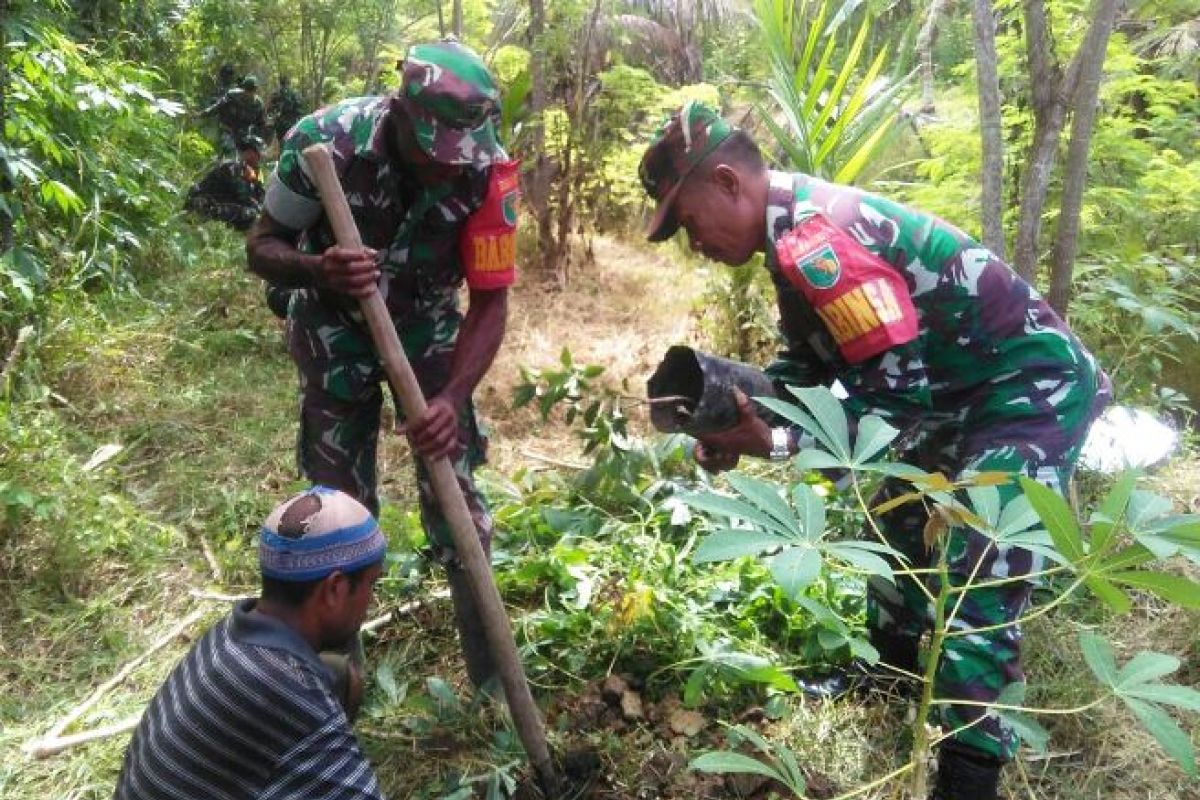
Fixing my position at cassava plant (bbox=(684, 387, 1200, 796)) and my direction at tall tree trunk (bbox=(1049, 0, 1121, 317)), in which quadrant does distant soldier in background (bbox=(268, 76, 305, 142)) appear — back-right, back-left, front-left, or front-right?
front-left

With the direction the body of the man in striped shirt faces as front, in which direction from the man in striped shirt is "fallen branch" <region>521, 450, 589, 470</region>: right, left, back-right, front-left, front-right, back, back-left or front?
front

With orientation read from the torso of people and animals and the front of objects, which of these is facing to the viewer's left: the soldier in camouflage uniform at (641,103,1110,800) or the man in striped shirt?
the soldier in camouflage uniform

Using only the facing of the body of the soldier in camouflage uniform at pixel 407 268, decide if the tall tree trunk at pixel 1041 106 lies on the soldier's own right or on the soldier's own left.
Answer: on the soldier's own left

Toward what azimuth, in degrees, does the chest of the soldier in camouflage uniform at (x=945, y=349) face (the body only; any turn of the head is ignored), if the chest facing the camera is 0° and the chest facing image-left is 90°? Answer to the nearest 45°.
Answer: approximately 90°

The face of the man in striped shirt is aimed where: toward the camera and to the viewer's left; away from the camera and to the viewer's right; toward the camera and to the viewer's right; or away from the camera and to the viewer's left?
away from the camera and to the viewer's right

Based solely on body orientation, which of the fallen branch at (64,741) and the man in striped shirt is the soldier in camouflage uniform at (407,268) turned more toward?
the man in striped shirt

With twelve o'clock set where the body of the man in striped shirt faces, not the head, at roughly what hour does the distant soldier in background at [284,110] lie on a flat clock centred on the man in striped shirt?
The distant soldier in background is roughly at 11 o'clock from the man in striped shirt.

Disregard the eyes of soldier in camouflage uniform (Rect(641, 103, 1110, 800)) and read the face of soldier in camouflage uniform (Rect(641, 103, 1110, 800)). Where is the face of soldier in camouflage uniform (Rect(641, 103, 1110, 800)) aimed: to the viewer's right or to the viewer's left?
to the viewer's left

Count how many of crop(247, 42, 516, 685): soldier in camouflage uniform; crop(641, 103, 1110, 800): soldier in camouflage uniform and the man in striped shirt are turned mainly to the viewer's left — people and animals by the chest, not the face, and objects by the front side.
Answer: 1

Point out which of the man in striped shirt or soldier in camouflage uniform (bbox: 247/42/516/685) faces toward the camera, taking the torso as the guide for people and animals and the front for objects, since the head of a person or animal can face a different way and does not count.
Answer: the soldier in camouflage uniform

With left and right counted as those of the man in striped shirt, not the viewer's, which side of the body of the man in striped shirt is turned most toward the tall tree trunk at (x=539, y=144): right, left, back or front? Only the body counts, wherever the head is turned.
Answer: front

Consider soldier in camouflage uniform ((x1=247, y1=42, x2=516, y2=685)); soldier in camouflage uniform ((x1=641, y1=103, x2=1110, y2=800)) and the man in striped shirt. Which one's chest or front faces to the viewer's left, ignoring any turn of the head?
soldier in camouflage uniform ((x1=641, y1=103, x2=1110, y2=800))

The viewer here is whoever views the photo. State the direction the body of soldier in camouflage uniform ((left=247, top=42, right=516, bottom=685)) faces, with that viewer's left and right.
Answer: facing the viewer

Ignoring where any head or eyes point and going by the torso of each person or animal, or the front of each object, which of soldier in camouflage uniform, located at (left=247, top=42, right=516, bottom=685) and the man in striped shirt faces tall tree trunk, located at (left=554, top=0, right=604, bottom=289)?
the man in striped shirt

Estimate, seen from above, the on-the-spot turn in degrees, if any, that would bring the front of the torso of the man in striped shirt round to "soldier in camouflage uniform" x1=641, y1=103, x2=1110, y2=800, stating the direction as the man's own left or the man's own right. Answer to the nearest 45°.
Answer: approximately 45° to the man's own right

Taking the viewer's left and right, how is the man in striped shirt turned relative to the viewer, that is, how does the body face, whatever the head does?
facing away from the viewer and to the right of the viewer
